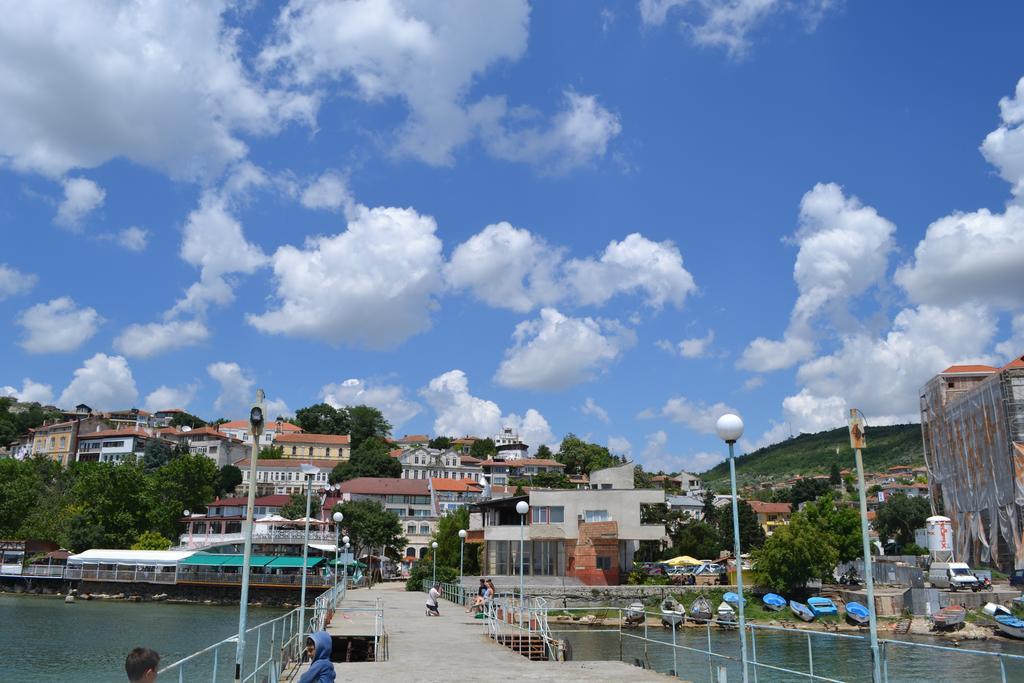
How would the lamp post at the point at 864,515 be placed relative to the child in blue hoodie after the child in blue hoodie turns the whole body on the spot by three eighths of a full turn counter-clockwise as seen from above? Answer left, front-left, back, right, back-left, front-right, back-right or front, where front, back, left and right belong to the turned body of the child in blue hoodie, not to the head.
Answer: front-left

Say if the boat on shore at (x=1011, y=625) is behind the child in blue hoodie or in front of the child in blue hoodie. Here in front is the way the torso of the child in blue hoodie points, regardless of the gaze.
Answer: behind

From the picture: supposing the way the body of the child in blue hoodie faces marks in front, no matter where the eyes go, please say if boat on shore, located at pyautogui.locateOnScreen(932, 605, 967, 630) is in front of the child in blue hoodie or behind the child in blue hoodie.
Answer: behind
